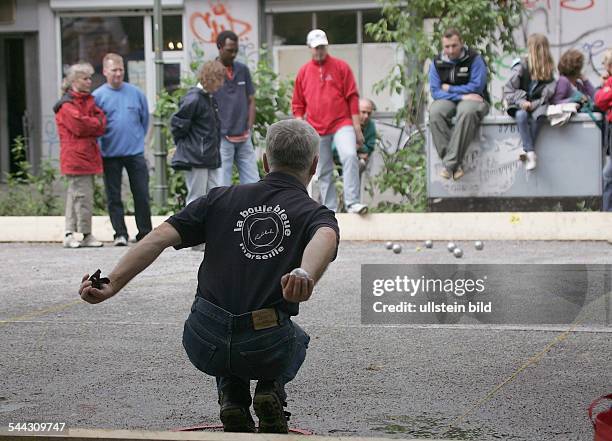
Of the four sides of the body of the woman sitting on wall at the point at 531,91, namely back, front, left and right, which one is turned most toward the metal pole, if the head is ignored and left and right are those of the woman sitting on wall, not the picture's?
right

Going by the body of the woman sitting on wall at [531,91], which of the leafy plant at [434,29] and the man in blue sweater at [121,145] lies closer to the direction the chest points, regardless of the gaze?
the man in blue sweater

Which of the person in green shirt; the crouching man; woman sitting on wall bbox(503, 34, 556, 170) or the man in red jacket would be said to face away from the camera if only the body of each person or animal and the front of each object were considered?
the crouching man

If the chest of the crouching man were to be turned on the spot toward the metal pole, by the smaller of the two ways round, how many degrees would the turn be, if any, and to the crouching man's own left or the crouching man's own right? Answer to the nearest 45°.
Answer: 0° — they already face it

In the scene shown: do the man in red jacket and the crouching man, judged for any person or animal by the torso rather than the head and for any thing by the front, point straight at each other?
yes

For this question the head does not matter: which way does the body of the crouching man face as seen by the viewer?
away from the camera

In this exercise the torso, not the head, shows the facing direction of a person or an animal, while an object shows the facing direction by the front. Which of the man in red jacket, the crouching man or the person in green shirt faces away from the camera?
the crouching man

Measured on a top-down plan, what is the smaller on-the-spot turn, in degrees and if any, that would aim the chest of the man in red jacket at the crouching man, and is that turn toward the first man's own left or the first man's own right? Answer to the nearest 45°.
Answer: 0° — they already face them

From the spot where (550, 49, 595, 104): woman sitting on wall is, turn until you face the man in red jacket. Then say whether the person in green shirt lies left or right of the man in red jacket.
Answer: right

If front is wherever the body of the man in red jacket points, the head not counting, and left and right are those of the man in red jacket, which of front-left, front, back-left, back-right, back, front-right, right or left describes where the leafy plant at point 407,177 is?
back-left

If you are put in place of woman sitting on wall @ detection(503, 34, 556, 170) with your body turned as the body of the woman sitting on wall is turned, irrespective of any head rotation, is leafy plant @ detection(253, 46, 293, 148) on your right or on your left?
on your right

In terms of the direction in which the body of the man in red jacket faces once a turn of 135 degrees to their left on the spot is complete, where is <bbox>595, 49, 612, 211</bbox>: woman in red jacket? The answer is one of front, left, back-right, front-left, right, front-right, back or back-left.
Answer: front-right
